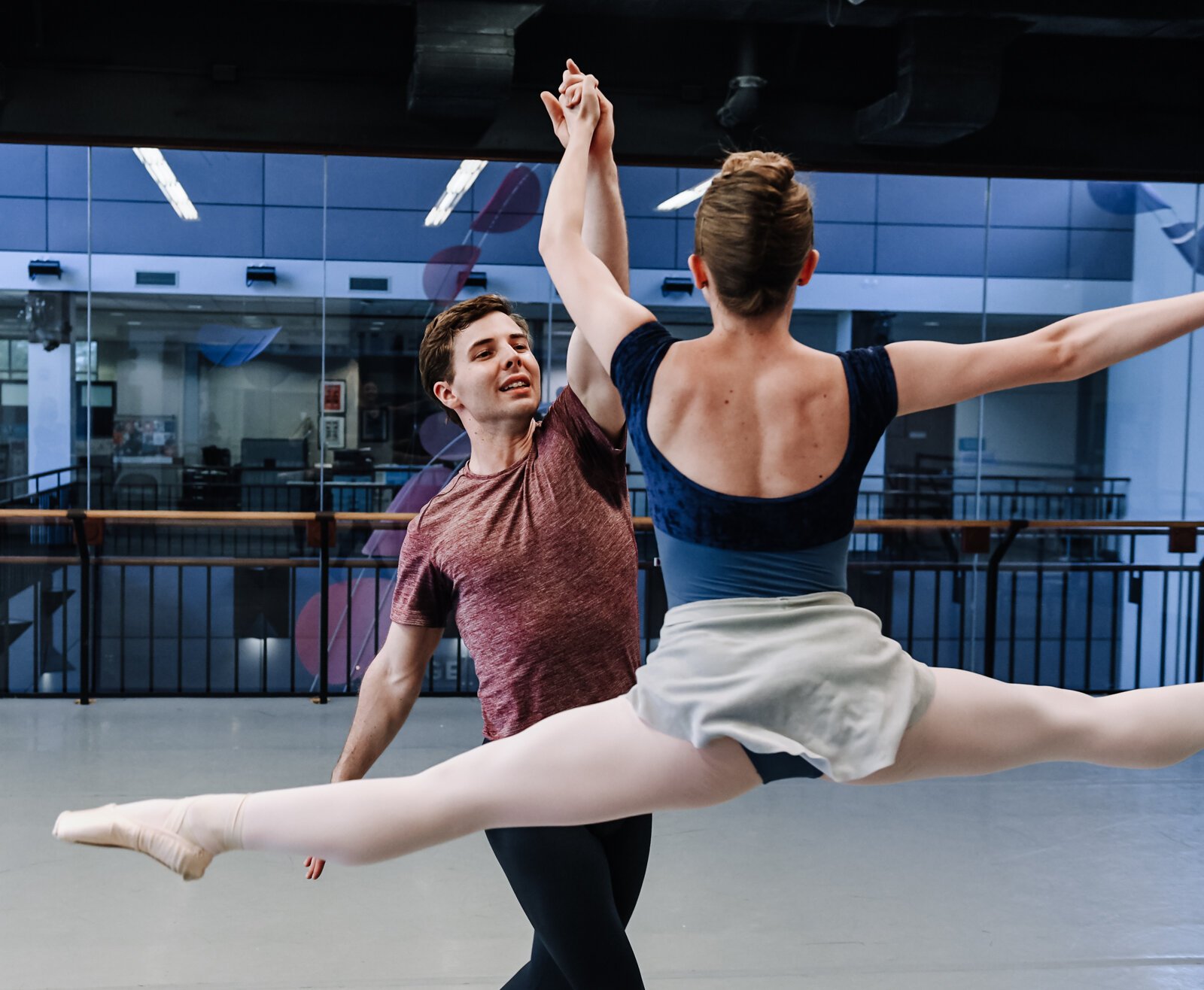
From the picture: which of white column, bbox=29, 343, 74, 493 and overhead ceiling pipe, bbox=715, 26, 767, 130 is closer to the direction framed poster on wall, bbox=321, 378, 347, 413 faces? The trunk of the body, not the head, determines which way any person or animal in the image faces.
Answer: the overhead ceiling pipe

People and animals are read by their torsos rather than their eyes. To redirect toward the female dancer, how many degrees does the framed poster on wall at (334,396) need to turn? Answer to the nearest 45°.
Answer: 0° — it already faces them

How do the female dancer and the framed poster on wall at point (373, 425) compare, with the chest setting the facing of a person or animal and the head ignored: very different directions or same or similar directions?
very different directions

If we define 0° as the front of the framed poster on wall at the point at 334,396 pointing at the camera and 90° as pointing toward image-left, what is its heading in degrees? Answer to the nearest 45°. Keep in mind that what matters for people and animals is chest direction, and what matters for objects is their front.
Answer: approximately 0°

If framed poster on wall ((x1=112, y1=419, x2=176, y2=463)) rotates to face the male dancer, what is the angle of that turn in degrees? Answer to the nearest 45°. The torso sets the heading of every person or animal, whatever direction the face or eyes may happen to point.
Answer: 0° — it already faces them

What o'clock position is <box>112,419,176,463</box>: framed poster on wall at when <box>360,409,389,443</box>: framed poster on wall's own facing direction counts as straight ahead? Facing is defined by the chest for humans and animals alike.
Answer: <box>112,419,176,463</box>: framed poster on wall is roughly at 3 o'clock from <box>360,409,389,443</box>: framed poster on wall.

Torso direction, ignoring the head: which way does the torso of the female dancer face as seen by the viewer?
away from the camera

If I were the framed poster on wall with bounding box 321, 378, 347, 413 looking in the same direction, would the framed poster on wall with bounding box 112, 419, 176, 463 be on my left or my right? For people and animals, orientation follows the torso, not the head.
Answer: on my right

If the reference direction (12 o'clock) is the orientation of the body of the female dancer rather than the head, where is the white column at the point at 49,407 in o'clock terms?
The white column is roughly at 11 o'clock from the female dancer.
